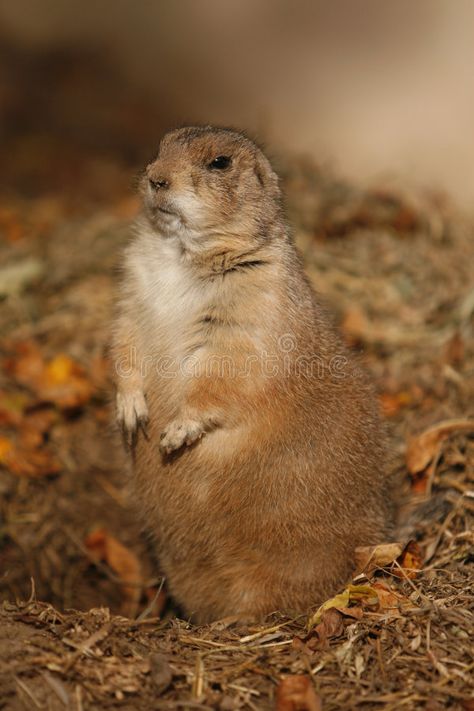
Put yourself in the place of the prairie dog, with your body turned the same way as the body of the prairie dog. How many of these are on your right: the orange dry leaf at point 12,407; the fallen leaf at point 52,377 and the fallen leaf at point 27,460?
3

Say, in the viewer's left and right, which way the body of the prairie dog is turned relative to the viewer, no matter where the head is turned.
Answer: facing the viewer and to the left of the viewer

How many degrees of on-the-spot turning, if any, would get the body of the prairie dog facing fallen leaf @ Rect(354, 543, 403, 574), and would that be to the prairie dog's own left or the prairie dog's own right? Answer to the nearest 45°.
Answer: approximately 135° to the prairie dog's own left

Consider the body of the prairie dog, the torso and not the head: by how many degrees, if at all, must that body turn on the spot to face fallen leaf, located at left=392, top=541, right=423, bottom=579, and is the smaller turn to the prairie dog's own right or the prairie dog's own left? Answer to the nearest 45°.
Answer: approximately 135° to the prairie dog's own left

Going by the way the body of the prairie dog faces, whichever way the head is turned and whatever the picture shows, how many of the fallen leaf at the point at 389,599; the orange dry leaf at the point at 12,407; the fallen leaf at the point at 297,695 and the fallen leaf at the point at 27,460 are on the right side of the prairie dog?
2

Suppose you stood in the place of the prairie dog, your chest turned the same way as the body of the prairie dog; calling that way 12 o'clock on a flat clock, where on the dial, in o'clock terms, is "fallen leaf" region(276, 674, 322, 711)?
The fallen leaf is roughly at 10 o'clock from the prairie dog.

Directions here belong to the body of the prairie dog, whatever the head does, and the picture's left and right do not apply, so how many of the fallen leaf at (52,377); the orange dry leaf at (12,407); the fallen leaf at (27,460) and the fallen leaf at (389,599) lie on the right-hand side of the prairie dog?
3

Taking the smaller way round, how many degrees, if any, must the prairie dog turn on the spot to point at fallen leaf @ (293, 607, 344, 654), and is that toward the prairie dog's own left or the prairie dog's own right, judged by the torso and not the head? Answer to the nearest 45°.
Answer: approximately 90° to the prairie dog's own left

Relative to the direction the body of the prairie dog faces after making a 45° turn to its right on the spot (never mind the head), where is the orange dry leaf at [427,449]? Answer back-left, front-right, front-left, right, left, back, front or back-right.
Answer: back-right

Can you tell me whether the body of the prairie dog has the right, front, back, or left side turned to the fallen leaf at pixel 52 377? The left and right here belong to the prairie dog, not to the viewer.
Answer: right

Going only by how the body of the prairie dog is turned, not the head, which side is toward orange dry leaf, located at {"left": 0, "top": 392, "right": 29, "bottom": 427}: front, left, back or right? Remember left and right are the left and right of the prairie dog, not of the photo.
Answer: right

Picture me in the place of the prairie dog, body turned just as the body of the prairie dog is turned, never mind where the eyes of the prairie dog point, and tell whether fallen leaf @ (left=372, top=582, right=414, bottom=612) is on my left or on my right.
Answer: on my left
